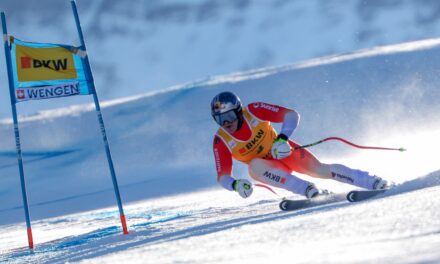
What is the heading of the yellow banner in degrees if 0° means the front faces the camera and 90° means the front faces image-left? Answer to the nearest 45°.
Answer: approximately 0°

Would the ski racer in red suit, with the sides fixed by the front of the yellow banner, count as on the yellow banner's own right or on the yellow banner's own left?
on the yellow banner's own left
